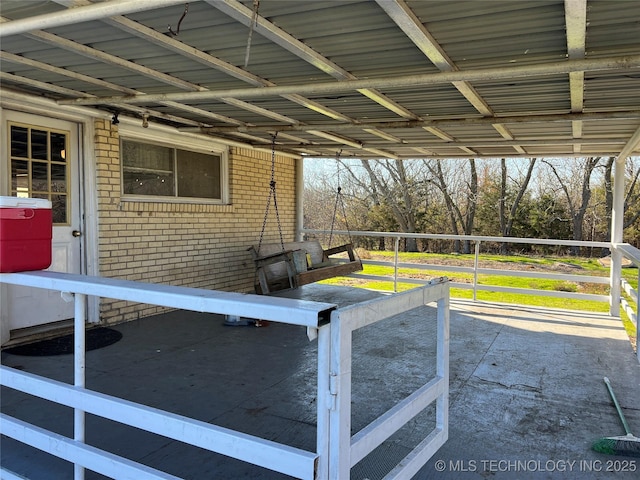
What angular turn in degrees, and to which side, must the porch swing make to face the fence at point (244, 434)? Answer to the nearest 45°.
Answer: approximately 45° to its right

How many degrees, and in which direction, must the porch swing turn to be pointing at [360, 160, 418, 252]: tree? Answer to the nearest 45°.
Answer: approximately 135° to its left

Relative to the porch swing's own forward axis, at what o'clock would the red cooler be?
The red cooler is roughly at 2 o'clock from the porch swing.

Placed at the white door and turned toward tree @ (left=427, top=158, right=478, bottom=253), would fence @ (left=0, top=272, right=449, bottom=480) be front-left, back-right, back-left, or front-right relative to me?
back-right

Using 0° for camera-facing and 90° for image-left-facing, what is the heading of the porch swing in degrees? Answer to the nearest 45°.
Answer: approximately 315°

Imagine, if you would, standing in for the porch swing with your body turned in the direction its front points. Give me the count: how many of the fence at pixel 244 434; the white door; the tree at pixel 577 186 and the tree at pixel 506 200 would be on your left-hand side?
2

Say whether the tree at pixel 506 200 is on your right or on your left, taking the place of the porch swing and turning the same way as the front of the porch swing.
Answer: on your left

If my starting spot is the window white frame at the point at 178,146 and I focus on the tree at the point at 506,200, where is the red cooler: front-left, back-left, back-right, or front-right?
back-right

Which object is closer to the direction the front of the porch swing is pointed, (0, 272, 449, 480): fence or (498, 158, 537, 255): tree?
the fence

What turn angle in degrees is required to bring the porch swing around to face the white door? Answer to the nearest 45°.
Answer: approximately 90° to its right
